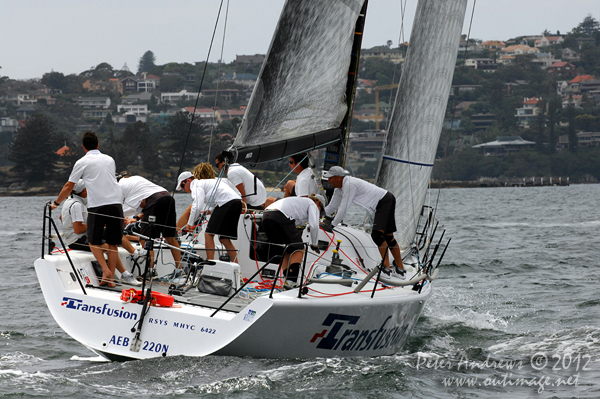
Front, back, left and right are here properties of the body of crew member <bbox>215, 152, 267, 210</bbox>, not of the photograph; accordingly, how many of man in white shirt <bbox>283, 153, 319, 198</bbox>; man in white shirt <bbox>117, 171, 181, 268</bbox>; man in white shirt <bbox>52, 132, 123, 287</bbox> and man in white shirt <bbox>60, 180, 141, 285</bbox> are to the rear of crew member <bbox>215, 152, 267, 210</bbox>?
1

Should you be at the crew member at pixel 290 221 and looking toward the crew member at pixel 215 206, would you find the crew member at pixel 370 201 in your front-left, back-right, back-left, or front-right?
back-right

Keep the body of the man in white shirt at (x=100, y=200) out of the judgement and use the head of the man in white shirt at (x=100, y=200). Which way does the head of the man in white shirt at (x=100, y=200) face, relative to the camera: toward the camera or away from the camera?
away from the camera

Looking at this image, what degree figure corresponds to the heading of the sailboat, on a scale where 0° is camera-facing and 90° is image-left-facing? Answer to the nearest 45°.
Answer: approximately 225°

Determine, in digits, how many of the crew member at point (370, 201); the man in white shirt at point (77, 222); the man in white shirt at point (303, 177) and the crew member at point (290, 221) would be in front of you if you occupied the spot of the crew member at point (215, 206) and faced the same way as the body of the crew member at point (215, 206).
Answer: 1

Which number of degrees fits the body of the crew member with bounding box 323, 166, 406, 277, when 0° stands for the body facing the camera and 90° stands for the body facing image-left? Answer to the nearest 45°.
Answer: approximately 90°

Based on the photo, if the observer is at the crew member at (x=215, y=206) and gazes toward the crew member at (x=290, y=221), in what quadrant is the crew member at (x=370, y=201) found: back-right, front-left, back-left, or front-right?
front-left

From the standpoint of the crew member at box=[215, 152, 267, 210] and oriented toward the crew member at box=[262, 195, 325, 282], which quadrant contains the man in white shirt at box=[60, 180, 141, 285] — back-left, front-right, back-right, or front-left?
front-right

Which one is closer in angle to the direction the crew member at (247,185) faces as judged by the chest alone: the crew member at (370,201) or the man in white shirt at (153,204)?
the man in white shirt
